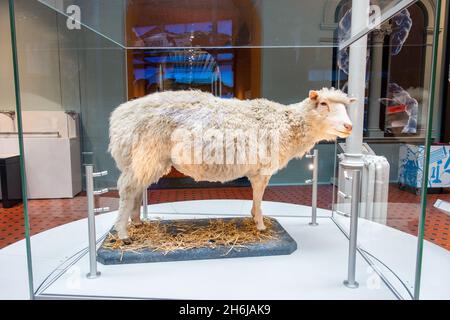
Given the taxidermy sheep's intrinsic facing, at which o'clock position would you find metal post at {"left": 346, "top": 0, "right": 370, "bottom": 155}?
The metal post is roughly at 11 o'clock from the taxidermy sheep.

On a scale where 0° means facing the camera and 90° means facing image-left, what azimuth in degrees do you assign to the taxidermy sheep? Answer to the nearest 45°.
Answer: approximately 270°

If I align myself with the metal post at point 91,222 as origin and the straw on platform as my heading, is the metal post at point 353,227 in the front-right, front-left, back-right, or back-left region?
front-right

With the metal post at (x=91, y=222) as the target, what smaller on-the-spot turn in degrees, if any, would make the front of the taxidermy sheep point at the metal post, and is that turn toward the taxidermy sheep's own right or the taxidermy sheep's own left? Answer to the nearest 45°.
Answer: approximately 135° to the taxidermy sheep's own right
